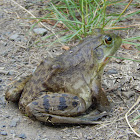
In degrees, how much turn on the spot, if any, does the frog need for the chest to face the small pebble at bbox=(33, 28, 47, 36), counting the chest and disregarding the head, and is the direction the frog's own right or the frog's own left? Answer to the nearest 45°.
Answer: approximately 45° to the frog's own left

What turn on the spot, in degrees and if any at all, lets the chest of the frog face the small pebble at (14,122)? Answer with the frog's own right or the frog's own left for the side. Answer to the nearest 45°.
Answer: approximately 180°

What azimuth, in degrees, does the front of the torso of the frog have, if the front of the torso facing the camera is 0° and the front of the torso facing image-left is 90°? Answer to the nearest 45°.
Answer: approximately 225°

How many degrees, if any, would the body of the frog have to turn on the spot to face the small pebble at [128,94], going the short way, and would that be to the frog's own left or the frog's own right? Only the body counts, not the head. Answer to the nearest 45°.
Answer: approximately 45° to the frog's own right

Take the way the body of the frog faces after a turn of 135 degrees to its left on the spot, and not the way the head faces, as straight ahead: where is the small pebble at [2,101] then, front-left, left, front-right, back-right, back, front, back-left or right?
front

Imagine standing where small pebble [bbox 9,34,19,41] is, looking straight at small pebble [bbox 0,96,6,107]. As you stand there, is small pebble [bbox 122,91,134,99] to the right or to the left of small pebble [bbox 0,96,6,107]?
left

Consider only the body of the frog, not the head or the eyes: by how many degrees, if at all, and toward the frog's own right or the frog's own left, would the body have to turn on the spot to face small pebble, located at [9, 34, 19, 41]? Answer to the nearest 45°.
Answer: approximately 90° to the frog's own left
